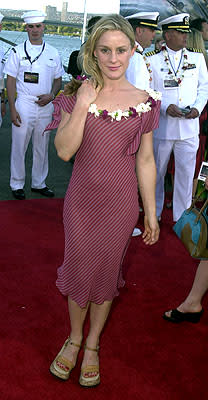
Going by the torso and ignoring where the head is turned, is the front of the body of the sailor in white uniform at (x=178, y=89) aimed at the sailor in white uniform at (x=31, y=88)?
no

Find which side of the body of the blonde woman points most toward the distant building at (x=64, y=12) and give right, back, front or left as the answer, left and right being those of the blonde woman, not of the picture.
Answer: back

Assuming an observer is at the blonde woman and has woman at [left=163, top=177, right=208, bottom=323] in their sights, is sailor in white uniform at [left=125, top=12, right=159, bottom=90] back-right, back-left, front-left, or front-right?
front-left

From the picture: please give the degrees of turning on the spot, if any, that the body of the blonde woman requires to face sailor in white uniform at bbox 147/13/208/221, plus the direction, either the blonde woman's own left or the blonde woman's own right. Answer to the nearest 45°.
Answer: approximately 180°

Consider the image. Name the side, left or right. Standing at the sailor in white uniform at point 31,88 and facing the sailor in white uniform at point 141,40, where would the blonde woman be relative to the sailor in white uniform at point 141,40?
right

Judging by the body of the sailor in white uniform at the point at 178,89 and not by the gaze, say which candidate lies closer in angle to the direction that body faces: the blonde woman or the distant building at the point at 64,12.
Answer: the blonde woman

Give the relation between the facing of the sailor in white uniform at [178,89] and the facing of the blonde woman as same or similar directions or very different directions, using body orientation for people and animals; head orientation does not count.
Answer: same or similar directions

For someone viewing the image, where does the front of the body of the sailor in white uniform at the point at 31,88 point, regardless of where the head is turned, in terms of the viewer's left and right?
facing the viewer

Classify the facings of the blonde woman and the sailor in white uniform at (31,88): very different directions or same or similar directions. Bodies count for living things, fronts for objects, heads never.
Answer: same or similar directions

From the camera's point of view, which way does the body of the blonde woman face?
toward the camera

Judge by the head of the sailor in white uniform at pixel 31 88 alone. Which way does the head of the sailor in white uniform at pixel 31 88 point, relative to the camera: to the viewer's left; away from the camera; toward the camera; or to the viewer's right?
toward the camera
